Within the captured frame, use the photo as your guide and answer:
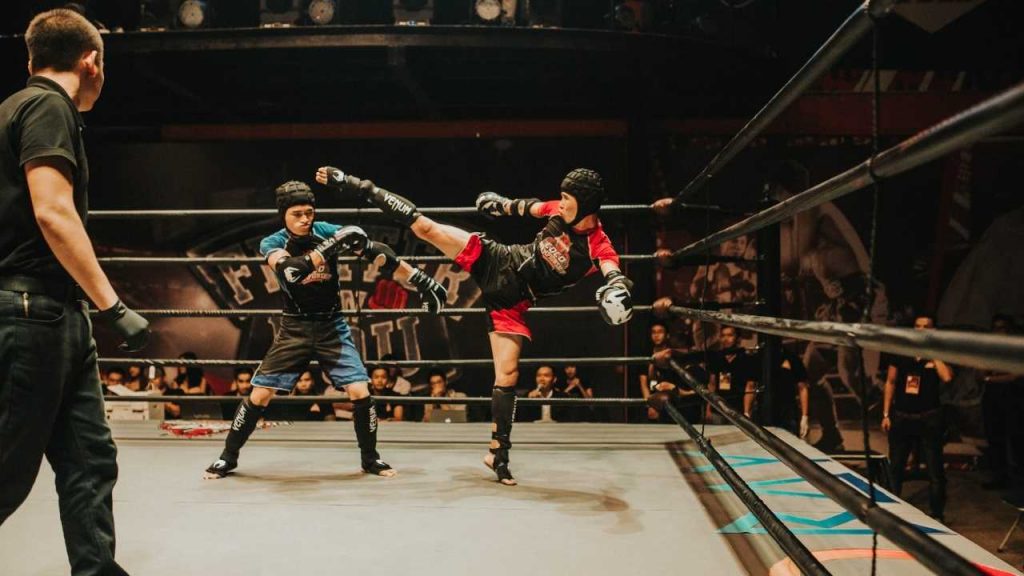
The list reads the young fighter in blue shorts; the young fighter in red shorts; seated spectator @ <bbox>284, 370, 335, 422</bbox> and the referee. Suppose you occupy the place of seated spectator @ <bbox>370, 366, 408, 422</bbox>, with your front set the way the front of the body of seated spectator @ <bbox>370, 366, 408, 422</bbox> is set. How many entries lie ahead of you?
3

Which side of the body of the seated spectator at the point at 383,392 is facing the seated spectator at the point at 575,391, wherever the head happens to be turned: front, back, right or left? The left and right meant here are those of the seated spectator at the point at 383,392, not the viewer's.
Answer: left

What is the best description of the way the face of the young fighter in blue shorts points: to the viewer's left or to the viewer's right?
to the viewer's right

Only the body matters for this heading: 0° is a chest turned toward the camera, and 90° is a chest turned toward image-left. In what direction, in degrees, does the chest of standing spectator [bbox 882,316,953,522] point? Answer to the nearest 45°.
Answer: approximately 0°

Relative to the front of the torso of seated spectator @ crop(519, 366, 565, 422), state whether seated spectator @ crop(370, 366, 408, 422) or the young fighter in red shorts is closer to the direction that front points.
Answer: the young fighter in red shorts

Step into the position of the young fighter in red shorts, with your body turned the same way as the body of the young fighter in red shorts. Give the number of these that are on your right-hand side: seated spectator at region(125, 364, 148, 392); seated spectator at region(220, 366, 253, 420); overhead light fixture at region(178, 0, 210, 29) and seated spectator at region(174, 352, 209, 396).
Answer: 4

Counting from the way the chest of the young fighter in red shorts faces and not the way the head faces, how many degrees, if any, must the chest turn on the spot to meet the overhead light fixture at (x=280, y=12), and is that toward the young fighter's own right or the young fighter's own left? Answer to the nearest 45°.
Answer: approximately 90° to the young fighter's own right

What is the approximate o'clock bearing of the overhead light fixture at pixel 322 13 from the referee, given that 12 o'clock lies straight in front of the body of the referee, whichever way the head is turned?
The overhead light fixture is roughly at 11 o'clock from the referee.

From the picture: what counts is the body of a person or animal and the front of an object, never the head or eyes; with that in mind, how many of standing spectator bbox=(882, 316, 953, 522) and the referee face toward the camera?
1

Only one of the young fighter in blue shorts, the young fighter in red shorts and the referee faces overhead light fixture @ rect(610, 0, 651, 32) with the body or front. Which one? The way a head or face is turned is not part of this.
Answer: the referee

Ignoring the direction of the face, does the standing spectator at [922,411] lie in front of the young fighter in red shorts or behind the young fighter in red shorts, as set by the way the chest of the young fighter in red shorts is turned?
behind

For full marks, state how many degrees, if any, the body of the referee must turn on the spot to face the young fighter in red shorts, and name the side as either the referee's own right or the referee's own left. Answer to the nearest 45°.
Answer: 0° — they already face them

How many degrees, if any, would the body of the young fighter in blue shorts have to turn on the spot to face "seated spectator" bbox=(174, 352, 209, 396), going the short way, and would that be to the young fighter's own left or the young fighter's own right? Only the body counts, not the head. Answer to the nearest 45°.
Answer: approximately 135° to the young fighter's own left

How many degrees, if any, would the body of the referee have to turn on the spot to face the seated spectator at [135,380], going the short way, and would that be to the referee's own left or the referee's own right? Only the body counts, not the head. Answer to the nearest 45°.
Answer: approximately 45° to the referee's own left
